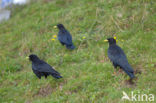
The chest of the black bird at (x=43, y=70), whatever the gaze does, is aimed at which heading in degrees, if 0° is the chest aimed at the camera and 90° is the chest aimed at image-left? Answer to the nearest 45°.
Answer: approximately 90°

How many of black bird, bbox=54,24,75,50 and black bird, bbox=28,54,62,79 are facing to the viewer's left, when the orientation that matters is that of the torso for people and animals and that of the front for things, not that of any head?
2

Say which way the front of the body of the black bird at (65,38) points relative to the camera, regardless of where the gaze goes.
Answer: to the viewer's left

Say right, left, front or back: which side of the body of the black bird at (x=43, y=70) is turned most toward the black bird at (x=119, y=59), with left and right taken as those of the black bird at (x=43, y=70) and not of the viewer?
back

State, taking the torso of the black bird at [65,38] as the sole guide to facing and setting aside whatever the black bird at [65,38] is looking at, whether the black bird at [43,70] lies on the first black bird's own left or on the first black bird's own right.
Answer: on the first black bird's own left

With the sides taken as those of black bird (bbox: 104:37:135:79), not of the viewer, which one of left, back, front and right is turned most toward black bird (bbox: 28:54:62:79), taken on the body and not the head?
front

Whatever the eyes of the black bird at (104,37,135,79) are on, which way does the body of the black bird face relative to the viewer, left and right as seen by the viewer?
facing to the left of the viewer
